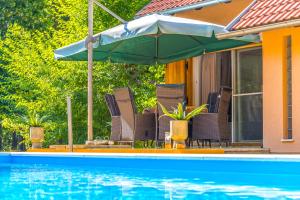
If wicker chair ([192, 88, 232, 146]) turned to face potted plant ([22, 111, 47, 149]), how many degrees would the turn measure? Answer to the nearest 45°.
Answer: approximately 45° to its right

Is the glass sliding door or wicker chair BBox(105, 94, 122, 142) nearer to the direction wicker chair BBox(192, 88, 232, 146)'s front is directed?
the wicker chair

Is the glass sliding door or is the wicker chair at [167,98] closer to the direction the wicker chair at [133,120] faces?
the glass sliding door

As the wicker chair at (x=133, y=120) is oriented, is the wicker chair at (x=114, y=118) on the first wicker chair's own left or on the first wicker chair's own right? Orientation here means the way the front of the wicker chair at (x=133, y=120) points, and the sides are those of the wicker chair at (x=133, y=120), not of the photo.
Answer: on the first wicker chair's own left

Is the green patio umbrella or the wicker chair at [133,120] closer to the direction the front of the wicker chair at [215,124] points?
the wicker chair

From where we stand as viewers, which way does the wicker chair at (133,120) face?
facing away from the viewer and to the right of the viewer

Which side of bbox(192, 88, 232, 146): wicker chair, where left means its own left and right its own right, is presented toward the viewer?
left

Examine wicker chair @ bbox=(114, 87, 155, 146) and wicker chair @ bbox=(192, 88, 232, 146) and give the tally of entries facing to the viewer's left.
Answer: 1
